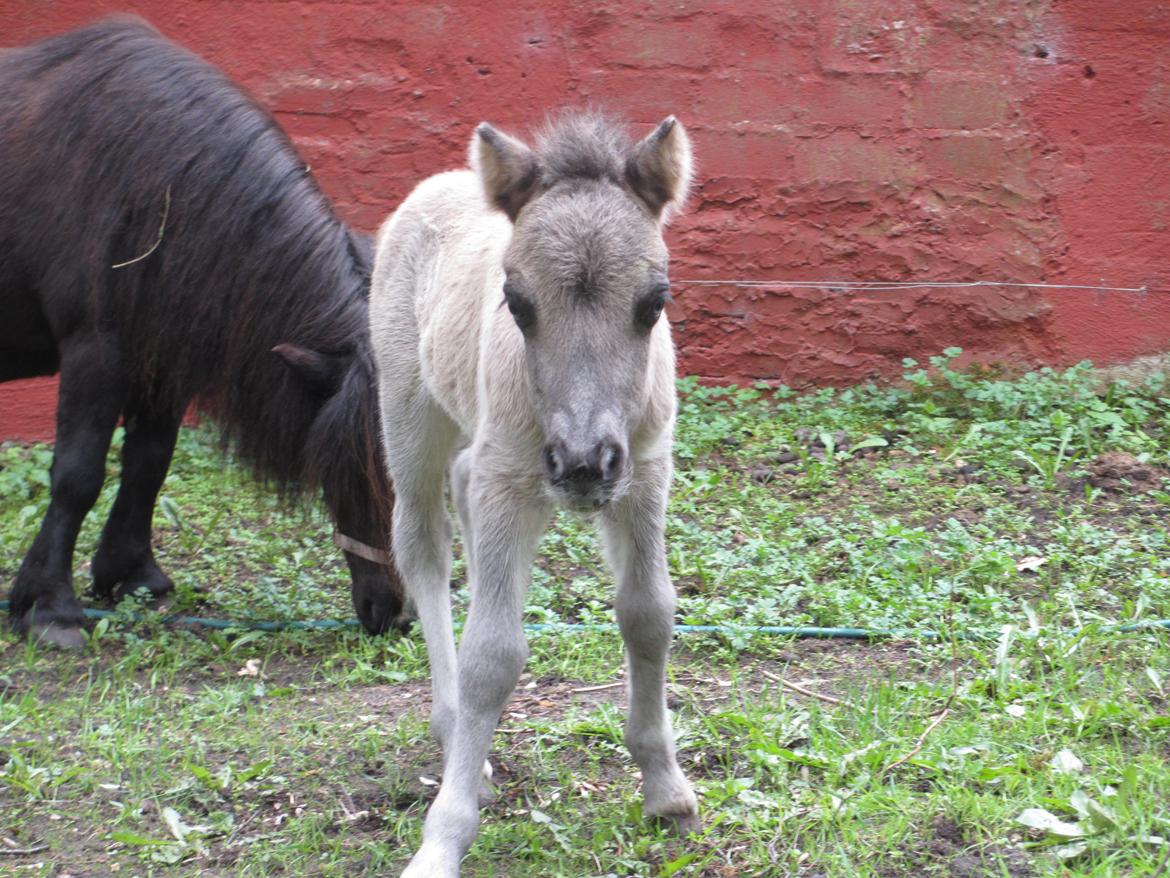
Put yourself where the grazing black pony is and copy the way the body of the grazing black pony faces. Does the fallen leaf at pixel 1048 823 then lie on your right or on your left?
on your right

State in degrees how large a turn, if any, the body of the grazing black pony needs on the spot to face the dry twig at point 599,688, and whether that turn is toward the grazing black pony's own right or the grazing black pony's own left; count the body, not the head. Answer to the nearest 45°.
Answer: approximately 45° to the grazing black pony's own right

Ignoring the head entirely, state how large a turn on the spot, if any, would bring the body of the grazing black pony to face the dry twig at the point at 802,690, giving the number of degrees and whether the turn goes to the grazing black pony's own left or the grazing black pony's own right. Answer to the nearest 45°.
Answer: approximately 45° to the grazing black pony's own right

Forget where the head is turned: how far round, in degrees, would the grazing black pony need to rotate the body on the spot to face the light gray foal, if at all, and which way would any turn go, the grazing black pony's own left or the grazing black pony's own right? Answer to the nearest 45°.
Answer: approximately 90° to the grazing black pony's own right

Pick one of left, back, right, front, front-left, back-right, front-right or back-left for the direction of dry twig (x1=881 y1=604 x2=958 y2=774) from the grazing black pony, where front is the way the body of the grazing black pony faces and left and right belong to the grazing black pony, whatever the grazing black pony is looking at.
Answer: front-right

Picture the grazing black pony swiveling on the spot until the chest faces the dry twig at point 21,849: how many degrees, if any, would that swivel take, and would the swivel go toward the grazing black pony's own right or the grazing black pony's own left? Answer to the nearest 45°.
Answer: approximately 90° to the grazing black pony's own right

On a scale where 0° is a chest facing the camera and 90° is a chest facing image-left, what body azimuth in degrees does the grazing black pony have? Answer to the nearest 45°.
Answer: approximately 270°

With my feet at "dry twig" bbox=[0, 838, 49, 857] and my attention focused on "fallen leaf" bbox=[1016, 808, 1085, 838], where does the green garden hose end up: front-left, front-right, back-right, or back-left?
front-left

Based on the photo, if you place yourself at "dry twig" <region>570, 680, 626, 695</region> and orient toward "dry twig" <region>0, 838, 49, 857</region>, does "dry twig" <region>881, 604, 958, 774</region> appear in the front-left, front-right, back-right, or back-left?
back-left
